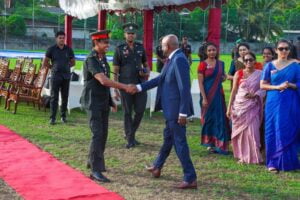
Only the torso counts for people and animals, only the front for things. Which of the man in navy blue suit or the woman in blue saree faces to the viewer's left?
the man in navy blue suit

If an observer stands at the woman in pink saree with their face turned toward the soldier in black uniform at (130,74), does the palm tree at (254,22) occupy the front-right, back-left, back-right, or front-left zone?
front-right

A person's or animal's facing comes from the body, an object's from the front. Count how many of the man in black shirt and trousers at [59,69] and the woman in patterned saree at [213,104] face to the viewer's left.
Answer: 0

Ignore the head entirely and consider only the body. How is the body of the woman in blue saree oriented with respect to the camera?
toward the camera

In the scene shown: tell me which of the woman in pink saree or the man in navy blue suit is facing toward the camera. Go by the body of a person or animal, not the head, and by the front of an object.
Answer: the woman in pink saree

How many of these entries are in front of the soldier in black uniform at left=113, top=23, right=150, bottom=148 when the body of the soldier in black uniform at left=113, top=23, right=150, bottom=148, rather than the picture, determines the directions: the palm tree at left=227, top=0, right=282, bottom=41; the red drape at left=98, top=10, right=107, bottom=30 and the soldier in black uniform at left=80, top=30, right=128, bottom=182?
1

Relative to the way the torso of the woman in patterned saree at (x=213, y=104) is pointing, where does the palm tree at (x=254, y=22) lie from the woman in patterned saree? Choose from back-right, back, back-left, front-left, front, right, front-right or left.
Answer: back

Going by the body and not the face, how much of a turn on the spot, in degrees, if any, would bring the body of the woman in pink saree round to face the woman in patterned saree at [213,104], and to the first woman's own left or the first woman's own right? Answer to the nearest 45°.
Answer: approximately 135° to the first woman's own right

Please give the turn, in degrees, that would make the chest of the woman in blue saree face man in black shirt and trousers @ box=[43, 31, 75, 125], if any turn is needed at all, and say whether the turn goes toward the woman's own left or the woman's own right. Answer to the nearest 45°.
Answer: approximately 135° to the woman's own right

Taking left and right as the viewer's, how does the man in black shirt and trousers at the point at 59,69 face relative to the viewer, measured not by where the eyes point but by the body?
facing the viewer

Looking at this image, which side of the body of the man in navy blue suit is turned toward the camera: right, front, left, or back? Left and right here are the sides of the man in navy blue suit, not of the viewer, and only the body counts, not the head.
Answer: left

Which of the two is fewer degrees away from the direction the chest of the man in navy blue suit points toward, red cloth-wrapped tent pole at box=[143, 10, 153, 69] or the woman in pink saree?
the red cloth-wrapped tent pole

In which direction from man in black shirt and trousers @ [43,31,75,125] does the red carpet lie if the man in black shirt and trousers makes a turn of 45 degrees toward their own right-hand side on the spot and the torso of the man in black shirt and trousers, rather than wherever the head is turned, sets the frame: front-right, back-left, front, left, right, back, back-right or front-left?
front-left

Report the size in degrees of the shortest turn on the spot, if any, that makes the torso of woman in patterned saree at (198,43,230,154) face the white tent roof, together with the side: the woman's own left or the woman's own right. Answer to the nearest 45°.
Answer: approximately 135° to the woman's own right

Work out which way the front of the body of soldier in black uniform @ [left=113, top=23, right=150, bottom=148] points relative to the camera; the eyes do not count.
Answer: toward the camera

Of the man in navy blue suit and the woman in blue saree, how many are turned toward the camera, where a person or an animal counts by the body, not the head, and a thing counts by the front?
1
